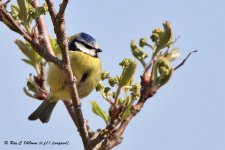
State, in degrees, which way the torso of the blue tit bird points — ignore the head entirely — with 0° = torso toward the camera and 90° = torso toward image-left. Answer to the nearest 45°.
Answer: approximately 315°
